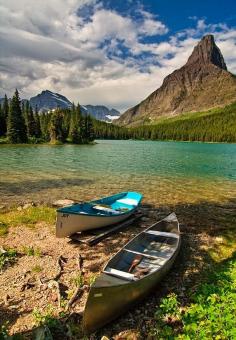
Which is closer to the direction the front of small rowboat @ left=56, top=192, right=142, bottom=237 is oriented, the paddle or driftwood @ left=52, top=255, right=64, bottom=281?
the driftwood

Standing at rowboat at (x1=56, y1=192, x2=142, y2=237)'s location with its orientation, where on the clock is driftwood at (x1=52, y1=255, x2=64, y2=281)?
The driftwood is roughly at 11 o'clock from the rowboat.

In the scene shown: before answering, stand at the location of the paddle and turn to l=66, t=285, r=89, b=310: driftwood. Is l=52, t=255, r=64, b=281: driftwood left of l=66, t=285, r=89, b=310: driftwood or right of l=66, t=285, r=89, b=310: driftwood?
right

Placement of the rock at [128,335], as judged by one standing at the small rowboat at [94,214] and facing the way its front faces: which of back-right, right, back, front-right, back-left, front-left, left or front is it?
front-left
